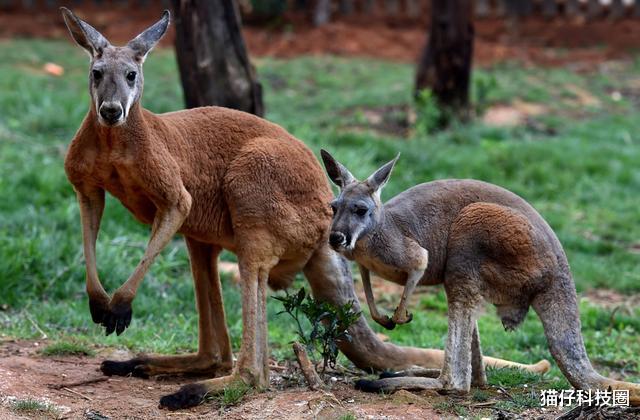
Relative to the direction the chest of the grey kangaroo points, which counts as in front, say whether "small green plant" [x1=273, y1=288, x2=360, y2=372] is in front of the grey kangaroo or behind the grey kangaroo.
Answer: in front

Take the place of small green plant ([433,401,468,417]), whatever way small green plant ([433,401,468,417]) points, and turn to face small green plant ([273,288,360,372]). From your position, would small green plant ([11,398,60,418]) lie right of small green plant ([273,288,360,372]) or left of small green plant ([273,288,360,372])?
left

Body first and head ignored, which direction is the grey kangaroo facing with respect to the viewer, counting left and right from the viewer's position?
facing to the left of the viewer

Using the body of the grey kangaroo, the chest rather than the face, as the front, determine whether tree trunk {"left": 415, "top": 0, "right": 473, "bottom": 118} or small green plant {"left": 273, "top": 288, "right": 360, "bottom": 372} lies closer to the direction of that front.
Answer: the small green plant

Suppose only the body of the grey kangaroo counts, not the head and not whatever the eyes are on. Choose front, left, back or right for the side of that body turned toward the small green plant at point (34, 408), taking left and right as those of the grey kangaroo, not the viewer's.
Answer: front

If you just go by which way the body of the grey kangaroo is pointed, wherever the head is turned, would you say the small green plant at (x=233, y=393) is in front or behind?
in front

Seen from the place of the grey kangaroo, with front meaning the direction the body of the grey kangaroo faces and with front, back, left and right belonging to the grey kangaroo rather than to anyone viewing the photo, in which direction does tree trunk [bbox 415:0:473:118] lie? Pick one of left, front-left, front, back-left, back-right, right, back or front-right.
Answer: right

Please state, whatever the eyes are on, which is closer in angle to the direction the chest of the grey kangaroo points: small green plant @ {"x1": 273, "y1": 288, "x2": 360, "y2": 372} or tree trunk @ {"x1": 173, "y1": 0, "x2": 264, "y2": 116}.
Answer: the small green plant

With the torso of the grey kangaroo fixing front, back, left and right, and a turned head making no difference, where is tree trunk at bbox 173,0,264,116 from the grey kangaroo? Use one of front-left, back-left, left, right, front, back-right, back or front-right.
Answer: front-right

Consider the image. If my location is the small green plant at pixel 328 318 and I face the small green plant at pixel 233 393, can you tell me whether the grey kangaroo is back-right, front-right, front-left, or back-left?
back-left
